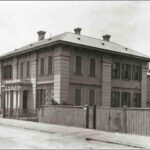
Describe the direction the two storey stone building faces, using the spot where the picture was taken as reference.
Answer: facing the viewer and to the left of the viewer
